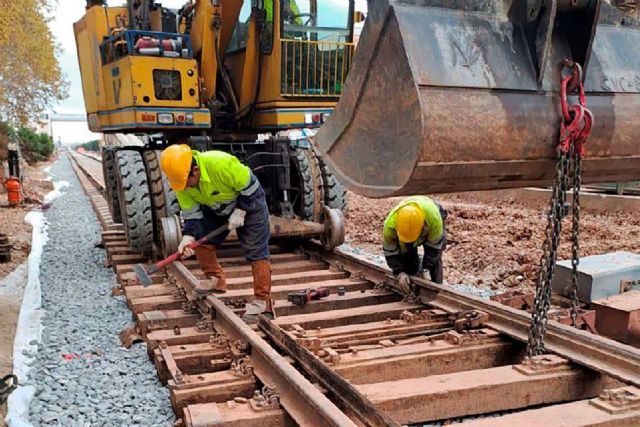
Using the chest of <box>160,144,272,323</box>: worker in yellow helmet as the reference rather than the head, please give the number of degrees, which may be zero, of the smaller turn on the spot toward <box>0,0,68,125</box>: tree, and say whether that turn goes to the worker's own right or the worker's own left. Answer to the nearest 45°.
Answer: approximately 135° to the worker's own right

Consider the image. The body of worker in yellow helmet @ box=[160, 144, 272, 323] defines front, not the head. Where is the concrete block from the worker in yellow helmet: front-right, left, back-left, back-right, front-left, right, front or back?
back-left

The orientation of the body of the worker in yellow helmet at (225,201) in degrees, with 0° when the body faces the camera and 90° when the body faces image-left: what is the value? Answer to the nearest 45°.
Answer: approximately 45°

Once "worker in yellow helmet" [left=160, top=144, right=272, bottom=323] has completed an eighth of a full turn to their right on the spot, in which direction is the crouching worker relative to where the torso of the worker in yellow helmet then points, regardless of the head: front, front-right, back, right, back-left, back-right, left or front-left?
back

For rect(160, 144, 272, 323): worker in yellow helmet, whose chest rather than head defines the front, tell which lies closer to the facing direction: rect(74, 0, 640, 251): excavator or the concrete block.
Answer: the excavator
